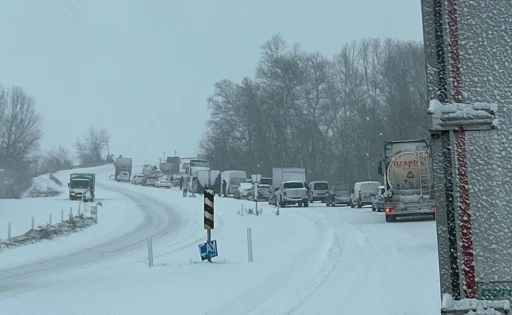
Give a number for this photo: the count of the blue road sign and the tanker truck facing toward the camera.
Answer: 1

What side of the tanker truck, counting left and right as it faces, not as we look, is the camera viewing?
back

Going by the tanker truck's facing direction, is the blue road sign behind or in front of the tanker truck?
behind

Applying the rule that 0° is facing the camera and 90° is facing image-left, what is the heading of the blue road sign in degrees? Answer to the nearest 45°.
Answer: approximately 0°

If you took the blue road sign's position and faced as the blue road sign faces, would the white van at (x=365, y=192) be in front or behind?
behind
